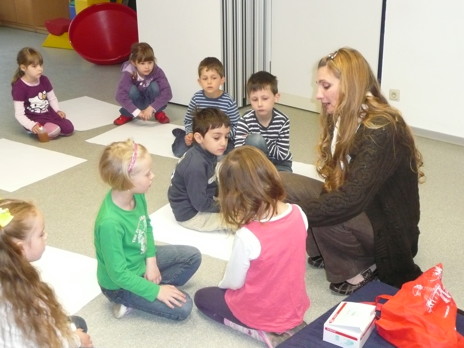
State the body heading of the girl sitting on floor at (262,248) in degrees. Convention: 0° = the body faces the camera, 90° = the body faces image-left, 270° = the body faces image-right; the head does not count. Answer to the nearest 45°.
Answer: approximately 135°

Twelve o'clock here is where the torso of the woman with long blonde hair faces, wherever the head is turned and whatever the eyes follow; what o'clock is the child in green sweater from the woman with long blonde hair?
The child in green sweater is roughly at 11 o'clock from the woman with long blonde hair.

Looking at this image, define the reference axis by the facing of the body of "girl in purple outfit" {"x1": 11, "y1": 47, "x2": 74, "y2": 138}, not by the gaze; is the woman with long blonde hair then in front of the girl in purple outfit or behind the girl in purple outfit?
in front

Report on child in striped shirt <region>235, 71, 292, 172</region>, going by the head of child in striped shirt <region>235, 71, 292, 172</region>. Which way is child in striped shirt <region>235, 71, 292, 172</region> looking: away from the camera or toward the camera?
toward the camera

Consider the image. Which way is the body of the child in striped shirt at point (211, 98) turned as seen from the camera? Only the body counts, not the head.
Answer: toward the camera

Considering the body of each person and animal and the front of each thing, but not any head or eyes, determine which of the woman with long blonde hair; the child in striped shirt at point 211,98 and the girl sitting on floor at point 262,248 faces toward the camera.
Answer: the child in striped shirt

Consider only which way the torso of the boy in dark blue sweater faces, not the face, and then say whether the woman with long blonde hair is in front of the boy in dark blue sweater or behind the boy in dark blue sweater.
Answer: in front

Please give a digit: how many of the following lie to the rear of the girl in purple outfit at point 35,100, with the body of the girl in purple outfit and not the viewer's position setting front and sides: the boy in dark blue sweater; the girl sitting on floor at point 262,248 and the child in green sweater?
0

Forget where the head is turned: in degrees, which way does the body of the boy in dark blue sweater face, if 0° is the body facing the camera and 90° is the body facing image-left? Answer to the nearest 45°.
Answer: approximately 315°

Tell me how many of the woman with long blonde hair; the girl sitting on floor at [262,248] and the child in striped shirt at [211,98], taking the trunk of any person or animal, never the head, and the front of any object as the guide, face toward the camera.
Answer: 1

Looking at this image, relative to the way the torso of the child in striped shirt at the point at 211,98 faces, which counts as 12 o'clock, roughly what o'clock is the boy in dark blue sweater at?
The boy in dark blue sweater is roughly at 12 o'clock from the child in striped shirt.

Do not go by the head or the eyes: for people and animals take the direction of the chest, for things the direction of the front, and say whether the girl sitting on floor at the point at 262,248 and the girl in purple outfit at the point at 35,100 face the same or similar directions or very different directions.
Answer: very different directions

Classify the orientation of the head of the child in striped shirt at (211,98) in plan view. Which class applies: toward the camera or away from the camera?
toward the camera

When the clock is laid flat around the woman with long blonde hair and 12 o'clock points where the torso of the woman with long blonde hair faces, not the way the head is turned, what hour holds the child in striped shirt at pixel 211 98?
The child in striped shirt is roughly at 2 o'clock from the woman with long blonde hair.

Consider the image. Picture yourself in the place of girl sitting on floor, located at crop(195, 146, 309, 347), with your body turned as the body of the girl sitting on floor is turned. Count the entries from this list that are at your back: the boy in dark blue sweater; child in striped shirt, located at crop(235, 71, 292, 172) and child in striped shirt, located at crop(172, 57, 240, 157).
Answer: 0

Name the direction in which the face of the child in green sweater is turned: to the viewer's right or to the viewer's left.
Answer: to the viewer's right

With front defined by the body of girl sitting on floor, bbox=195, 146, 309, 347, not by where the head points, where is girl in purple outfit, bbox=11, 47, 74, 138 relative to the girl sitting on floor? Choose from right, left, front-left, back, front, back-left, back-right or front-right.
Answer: front
